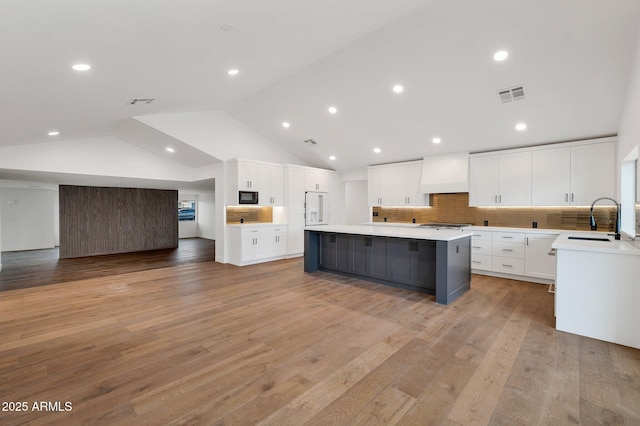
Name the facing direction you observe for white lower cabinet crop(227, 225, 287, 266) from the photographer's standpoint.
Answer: facing the viewer and to the right of the viewer

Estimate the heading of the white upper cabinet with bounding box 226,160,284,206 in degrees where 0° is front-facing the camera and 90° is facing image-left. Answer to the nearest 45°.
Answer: approximately 315°

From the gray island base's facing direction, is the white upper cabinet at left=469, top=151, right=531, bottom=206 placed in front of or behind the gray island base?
behind

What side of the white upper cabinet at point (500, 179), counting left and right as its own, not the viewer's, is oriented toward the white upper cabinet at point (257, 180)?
right

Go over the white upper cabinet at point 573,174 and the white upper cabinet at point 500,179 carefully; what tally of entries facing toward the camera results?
2

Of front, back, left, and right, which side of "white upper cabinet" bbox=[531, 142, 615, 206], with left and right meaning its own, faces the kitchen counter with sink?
front

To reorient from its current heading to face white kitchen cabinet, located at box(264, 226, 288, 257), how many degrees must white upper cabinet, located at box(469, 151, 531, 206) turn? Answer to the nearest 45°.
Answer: approximately 90° to its right

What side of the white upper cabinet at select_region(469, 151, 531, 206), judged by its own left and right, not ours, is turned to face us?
front

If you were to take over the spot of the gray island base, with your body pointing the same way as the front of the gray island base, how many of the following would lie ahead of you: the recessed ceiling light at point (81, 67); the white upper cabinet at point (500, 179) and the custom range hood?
1
